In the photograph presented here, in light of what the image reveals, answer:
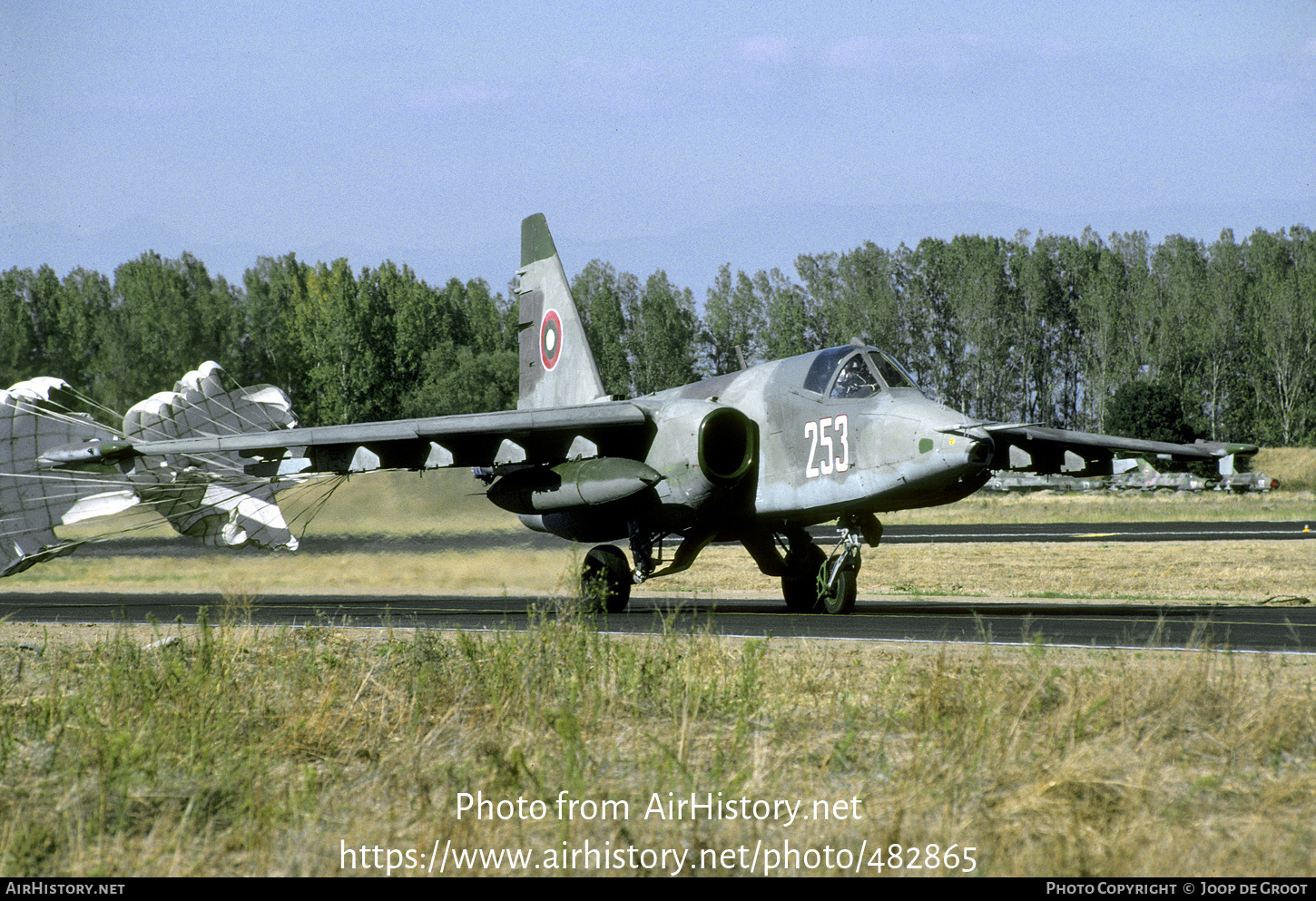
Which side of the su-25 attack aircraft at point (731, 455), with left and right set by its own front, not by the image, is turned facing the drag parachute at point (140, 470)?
back

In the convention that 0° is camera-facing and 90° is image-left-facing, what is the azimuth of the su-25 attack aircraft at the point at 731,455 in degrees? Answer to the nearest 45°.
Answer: approximately 315°
